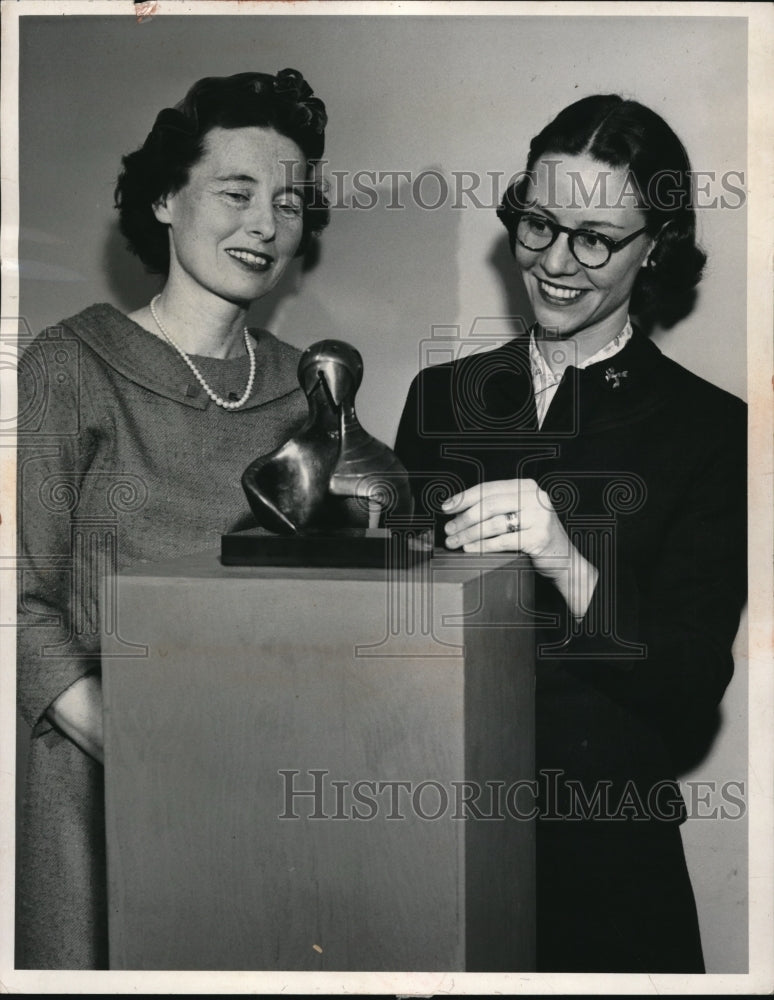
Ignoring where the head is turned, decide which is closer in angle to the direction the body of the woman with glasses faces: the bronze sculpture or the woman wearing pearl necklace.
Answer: the bronze sculpture

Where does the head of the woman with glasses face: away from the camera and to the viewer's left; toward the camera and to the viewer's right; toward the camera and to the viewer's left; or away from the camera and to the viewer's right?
toward the camera and to the viewer's left

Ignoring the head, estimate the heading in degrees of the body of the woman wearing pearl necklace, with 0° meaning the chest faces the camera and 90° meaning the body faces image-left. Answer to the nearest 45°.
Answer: approximately 315°

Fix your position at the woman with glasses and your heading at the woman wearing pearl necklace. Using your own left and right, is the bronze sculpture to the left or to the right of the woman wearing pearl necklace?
left

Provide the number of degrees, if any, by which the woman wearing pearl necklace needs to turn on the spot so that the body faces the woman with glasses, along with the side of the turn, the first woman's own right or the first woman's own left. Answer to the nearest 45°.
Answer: approximately 45° to the first woman's own left

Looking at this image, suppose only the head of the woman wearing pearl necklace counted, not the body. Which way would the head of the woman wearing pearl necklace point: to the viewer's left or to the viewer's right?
to the viewer's right

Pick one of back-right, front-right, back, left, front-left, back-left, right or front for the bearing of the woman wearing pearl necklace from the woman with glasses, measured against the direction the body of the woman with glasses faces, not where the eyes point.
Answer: front-right

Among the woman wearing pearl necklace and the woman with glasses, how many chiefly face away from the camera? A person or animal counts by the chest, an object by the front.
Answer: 0

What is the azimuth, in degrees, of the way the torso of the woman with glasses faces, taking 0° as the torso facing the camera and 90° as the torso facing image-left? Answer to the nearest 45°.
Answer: approximately 45°

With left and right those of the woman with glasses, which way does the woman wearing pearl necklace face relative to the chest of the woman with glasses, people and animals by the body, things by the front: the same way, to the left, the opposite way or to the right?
to the left
